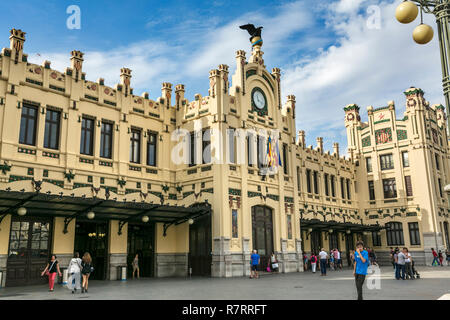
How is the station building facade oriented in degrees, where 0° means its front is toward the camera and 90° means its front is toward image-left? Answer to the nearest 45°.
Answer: approximately 315°

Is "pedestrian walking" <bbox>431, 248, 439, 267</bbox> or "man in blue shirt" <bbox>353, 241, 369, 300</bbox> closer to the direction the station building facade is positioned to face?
the man in blue shirt

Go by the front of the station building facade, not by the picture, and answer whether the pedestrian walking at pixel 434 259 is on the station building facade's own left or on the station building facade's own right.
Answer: on the station building facade's own left

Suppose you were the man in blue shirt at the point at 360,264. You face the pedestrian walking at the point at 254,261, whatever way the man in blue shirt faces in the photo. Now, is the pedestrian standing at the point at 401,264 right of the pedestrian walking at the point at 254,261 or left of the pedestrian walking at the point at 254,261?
right
